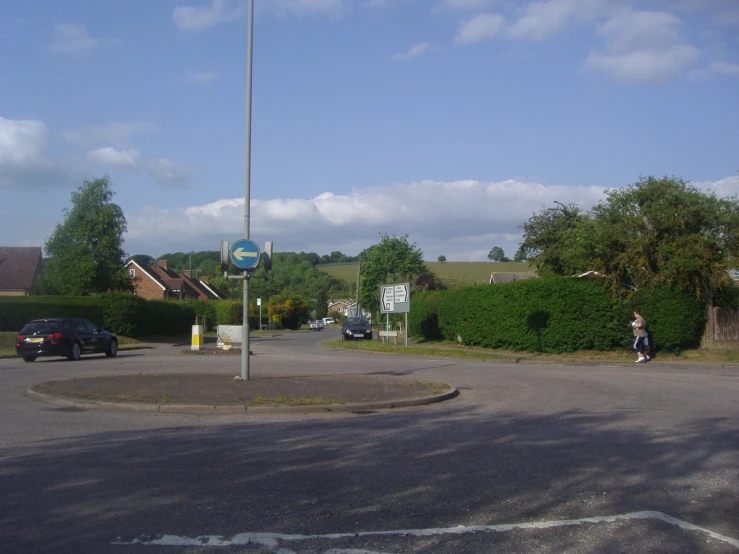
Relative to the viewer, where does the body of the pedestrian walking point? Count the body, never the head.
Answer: to the viewer's left

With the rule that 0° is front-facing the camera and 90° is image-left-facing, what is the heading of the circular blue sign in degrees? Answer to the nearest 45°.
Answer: approximately 0°

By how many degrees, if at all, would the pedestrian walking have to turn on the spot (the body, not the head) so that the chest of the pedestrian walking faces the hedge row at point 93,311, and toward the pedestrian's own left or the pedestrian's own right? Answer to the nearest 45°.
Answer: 0° — they already face it

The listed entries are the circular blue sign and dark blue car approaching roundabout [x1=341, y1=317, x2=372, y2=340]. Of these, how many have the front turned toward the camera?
2

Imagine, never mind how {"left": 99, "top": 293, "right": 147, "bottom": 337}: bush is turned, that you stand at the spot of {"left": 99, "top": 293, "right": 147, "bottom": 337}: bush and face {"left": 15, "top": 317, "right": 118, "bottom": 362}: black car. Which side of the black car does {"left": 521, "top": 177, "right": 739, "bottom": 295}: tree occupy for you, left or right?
left

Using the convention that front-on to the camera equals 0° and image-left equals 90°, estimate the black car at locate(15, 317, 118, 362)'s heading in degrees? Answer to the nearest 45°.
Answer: approximately 225°

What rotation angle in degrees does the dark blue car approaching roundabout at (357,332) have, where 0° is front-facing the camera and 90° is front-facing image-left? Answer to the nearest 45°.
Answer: approximately 0°
